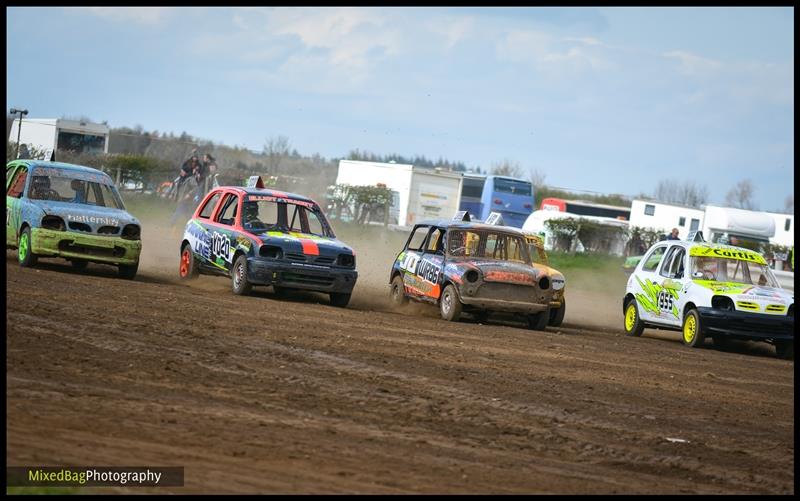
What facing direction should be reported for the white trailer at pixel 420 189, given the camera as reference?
facing away from the viewer and to the left of the viewer

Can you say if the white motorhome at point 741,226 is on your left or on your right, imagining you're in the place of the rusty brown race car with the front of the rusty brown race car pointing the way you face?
on your left

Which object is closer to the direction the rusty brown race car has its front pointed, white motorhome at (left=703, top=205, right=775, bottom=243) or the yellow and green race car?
the yellow and green race car

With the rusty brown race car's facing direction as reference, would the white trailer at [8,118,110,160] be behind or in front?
behind

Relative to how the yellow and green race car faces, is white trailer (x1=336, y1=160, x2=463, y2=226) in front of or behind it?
behind
